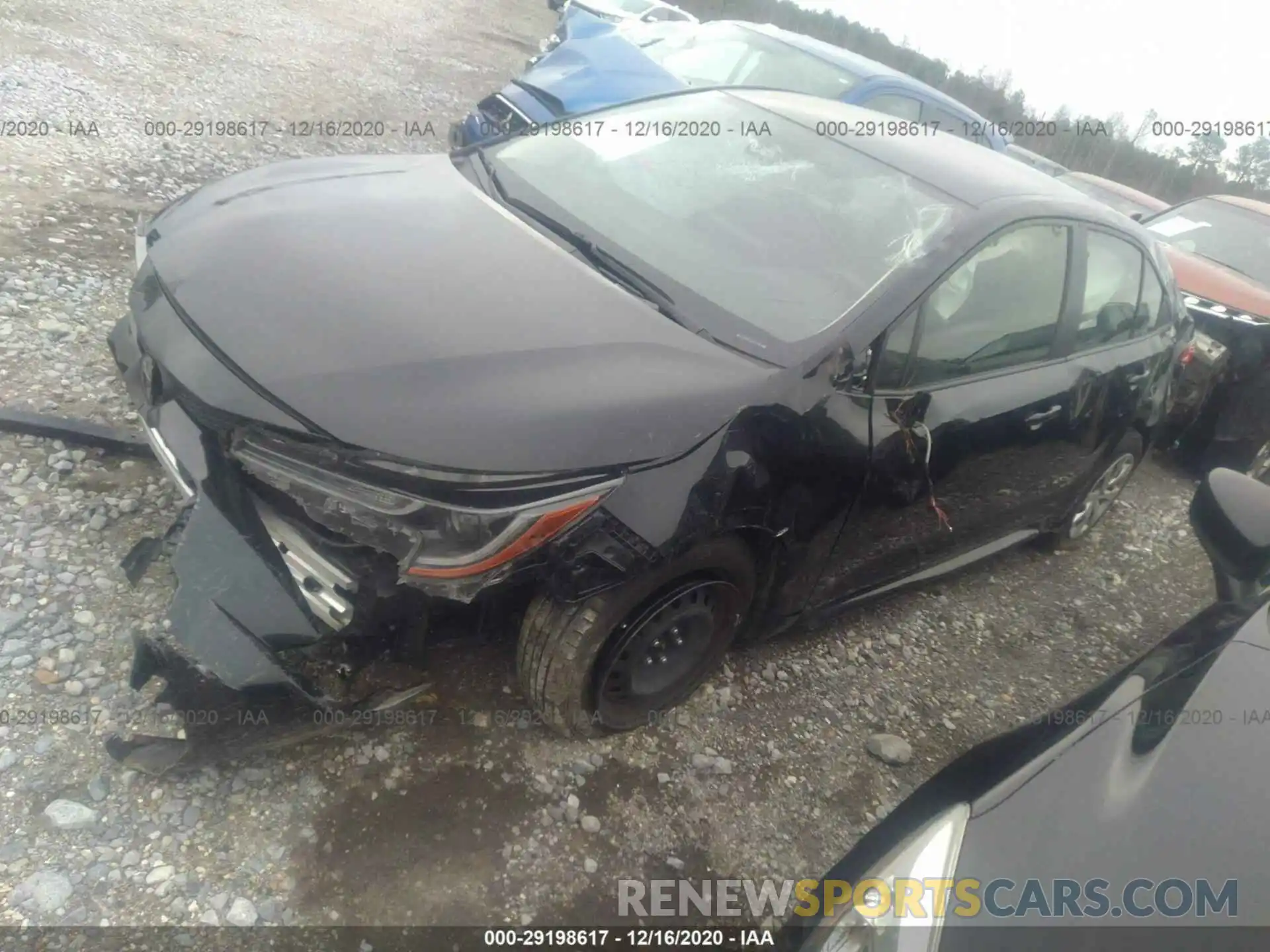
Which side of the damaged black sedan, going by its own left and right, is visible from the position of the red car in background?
back

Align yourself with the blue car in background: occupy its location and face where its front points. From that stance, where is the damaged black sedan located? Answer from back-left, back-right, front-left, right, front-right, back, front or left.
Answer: front-left

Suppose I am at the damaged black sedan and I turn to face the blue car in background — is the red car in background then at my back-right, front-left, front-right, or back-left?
front-right

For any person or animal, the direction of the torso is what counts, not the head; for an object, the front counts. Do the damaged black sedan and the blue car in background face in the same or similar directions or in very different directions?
same or similar directions

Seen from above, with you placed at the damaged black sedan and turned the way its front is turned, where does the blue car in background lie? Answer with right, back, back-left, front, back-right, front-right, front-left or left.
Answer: back-right

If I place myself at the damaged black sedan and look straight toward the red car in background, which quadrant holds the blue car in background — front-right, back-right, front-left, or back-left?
front-left

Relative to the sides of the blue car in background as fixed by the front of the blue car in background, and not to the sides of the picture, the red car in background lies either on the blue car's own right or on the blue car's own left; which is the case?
on the blue car's own left

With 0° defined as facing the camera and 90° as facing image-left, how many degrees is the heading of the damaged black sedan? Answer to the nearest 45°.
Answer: approximately 45°

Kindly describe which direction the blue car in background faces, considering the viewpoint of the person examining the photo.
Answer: facing the viewer and to the left of the viewer

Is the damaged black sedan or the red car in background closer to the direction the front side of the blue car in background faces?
the damaged black sedan
